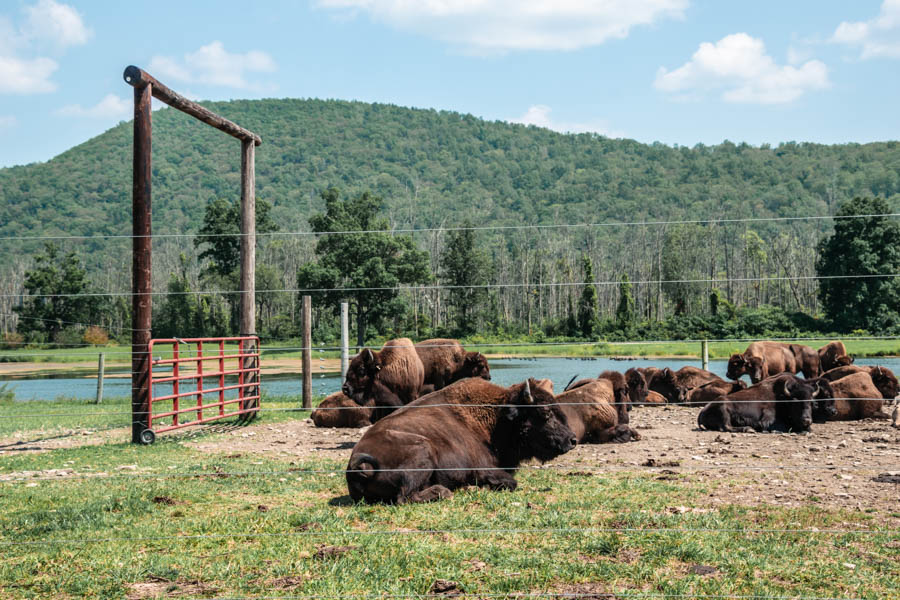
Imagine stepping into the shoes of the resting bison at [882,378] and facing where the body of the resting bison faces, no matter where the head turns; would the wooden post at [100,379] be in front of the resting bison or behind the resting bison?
behind

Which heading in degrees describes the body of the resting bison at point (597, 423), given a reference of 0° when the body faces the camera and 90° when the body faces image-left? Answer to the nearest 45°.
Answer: approximately 270°

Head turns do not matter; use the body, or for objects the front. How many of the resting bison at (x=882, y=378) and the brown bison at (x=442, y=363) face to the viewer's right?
2

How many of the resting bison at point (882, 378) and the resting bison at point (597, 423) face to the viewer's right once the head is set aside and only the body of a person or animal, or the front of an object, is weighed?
2

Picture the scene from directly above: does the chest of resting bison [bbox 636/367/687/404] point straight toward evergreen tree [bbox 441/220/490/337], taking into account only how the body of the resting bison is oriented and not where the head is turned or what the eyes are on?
no

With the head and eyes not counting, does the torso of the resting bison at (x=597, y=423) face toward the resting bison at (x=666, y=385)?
no

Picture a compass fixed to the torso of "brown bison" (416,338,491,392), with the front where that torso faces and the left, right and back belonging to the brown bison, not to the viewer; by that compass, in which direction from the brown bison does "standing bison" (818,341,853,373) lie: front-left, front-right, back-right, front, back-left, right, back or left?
front-left

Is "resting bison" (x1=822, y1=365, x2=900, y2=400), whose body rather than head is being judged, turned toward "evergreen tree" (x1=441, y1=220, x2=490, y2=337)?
no

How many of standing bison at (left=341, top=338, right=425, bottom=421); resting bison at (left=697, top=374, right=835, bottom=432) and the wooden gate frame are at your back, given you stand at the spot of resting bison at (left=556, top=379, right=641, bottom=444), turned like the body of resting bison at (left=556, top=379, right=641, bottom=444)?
2

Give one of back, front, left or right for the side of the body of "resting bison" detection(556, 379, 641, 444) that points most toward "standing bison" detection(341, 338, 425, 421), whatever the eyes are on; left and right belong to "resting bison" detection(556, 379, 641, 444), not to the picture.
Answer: back

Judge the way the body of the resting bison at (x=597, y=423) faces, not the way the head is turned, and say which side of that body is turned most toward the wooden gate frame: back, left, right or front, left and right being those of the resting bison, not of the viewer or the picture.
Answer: back

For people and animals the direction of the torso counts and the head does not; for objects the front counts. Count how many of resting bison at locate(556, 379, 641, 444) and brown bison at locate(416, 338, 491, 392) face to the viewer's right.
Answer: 2

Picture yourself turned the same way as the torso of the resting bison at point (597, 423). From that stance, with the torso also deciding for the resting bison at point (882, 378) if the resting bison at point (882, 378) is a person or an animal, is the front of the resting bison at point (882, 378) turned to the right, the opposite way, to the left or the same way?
the same way

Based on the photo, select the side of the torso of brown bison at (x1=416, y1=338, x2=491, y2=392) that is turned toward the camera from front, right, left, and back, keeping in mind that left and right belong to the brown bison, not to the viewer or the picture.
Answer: right

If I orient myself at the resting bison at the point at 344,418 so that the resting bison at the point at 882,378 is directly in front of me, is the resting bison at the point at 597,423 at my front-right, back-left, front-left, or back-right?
front-right
